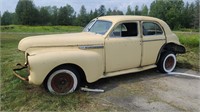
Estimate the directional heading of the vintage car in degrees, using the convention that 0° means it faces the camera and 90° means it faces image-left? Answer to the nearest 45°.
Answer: approximately 45°
